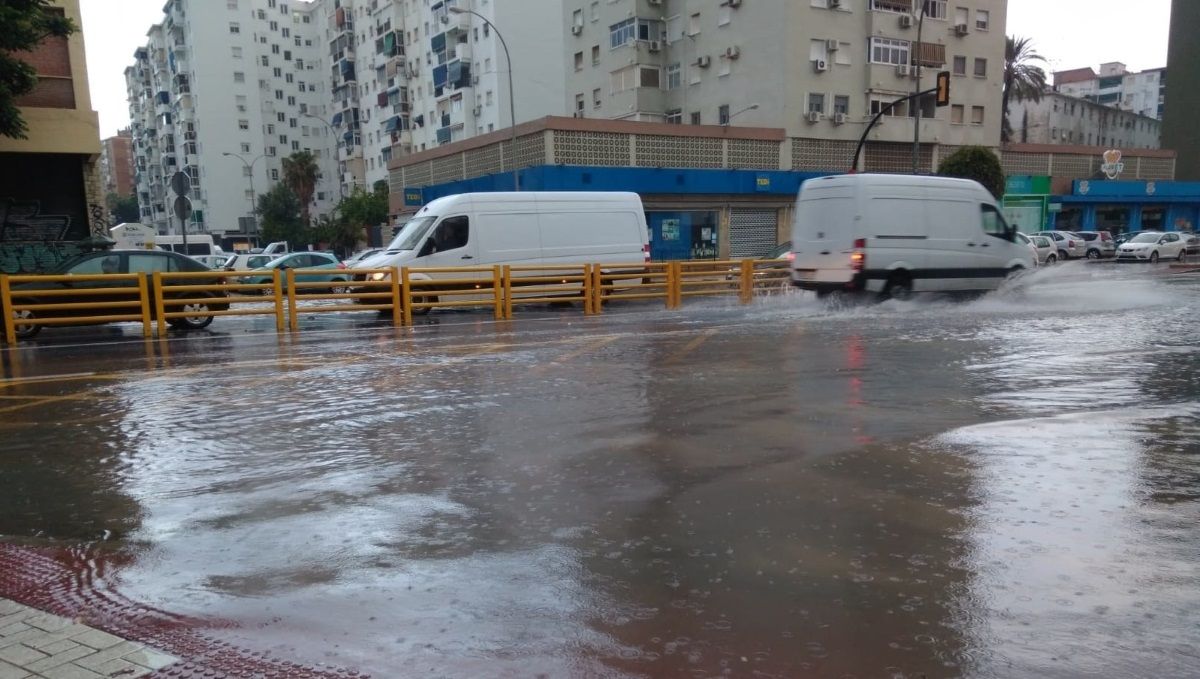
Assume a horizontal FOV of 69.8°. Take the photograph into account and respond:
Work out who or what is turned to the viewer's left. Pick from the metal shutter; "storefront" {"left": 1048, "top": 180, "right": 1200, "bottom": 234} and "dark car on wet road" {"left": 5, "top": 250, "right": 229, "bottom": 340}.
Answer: the dark car on wet road

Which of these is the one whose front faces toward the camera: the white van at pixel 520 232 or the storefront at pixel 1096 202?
the storefront

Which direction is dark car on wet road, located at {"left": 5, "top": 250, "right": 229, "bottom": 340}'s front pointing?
to the viewer's left

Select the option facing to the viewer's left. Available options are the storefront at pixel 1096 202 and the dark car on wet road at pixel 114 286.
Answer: the dark car on wet road

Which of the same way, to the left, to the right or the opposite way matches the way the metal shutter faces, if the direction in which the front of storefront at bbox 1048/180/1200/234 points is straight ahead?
the same way

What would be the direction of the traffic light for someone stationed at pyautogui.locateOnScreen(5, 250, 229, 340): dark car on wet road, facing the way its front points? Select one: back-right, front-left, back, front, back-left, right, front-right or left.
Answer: back

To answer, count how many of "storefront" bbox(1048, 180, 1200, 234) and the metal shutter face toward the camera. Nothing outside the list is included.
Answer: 2

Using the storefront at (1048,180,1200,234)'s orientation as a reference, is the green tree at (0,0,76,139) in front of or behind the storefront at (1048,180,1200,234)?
in front

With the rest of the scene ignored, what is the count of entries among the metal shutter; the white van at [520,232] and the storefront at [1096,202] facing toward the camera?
2

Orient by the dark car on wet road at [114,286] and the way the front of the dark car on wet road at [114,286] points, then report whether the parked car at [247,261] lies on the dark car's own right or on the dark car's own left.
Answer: on the dark car's own right

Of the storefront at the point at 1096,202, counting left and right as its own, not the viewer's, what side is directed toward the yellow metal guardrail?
front

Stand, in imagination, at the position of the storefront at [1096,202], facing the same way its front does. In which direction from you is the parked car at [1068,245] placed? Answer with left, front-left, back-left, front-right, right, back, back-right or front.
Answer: front

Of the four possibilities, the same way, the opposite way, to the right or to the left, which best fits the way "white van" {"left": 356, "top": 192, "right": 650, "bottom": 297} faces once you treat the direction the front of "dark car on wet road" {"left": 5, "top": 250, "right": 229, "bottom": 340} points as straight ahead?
the same way

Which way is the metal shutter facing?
toward the camera

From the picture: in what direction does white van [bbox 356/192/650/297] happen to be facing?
to the viewer's left

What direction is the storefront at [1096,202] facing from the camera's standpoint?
toward the camera

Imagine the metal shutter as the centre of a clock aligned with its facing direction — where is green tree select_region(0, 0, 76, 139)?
The green tree is roughly at 1 o'clock from the metal shutter.

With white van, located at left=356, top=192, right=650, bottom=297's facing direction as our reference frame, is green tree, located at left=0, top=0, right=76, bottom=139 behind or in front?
in front

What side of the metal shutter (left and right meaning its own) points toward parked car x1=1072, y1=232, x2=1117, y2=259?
left

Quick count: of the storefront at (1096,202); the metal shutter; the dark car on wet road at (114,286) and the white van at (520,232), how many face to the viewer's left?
2
